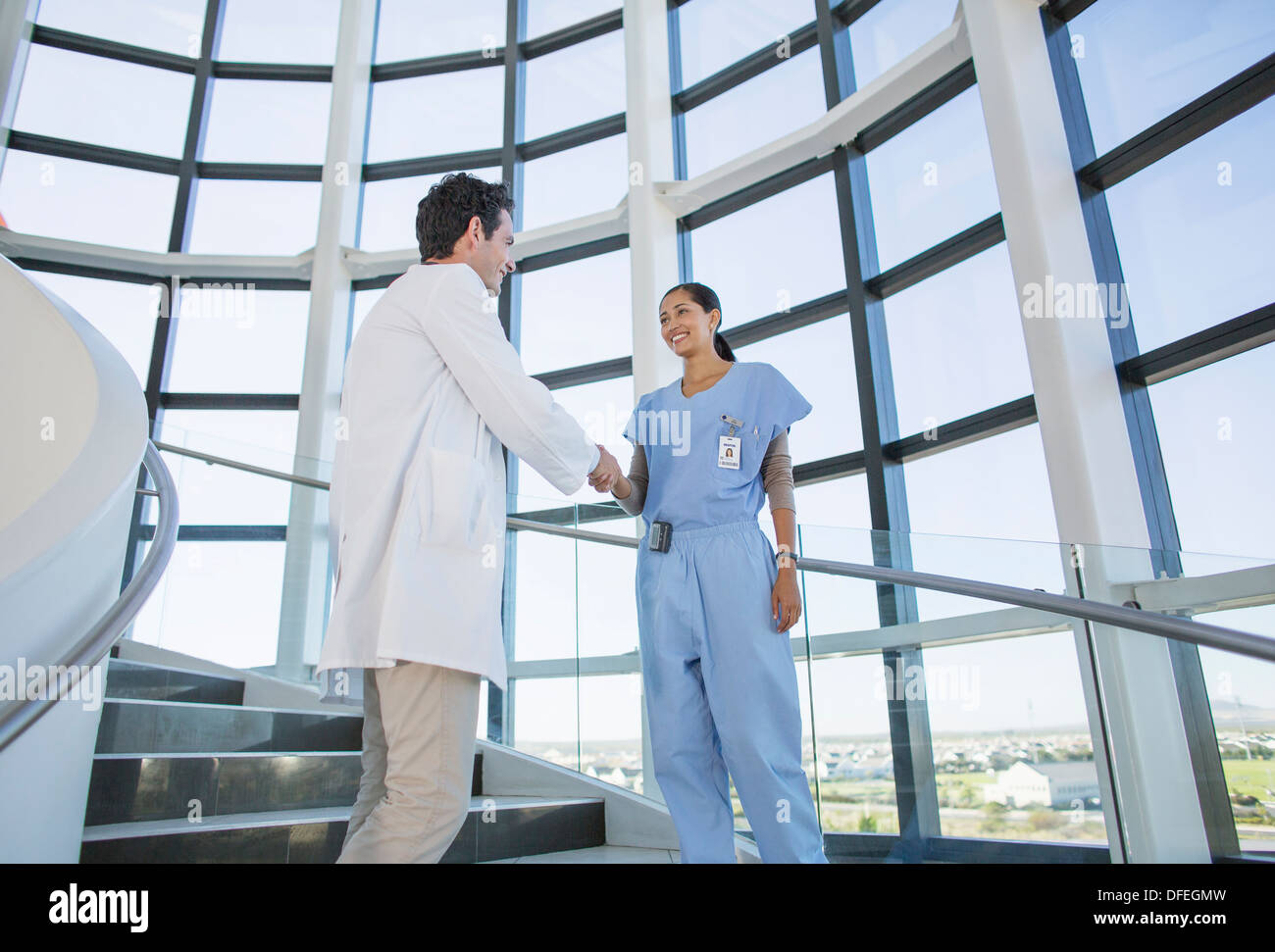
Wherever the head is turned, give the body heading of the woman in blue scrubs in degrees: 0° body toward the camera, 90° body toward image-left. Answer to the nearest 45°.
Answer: approximately 45°

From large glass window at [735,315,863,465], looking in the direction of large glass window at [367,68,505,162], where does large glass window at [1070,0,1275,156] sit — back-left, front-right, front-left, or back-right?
back-left

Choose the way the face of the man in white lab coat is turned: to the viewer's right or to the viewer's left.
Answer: to the viewer's right

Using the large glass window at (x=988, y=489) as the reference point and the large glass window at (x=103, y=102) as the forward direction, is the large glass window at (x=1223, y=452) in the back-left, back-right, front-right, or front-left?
back-left

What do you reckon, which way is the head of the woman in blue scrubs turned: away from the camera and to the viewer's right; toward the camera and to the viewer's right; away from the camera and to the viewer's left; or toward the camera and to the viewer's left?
toward the camera and to the viewer's left

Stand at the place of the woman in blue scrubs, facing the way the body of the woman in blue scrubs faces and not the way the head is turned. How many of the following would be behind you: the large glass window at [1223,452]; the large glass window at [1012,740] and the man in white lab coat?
2

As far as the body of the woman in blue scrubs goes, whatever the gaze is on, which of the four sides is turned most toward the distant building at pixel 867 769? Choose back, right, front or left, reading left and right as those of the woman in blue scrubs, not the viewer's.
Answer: back

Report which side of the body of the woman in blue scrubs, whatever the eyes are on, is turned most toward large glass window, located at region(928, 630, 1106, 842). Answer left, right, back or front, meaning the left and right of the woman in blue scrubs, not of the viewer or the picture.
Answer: back

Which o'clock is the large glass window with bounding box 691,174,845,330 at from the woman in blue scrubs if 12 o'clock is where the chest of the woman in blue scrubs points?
The large glass window is roughly at 5 o'clock from the woman in blue scrubs.

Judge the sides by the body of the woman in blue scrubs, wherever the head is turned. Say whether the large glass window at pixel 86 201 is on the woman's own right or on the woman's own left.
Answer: on the woman's own right

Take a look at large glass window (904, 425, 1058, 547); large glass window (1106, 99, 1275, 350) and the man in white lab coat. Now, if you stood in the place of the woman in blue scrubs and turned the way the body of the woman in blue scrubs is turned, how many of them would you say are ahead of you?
1

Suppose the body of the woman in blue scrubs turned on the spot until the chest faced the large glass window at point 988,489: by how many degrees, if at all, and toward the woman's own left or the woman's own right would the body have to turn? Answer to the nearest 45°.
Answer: approximately 180°

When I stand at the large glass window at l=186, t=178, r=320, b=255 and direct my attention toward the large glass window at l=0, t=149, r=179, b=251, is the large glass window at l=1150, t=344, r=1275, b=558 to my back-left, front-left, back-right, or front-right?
back-left

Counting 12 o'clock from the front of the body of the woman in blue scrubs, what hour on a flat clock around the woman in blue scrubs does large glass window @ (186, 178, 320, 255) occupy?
The large glass window is roughly at 3 o'clock from the woman in blue scrubs.

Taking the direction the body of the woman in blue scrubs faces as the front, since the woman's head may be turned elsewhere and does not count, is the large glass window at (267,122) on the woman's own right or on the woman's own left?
on the woman's own right
